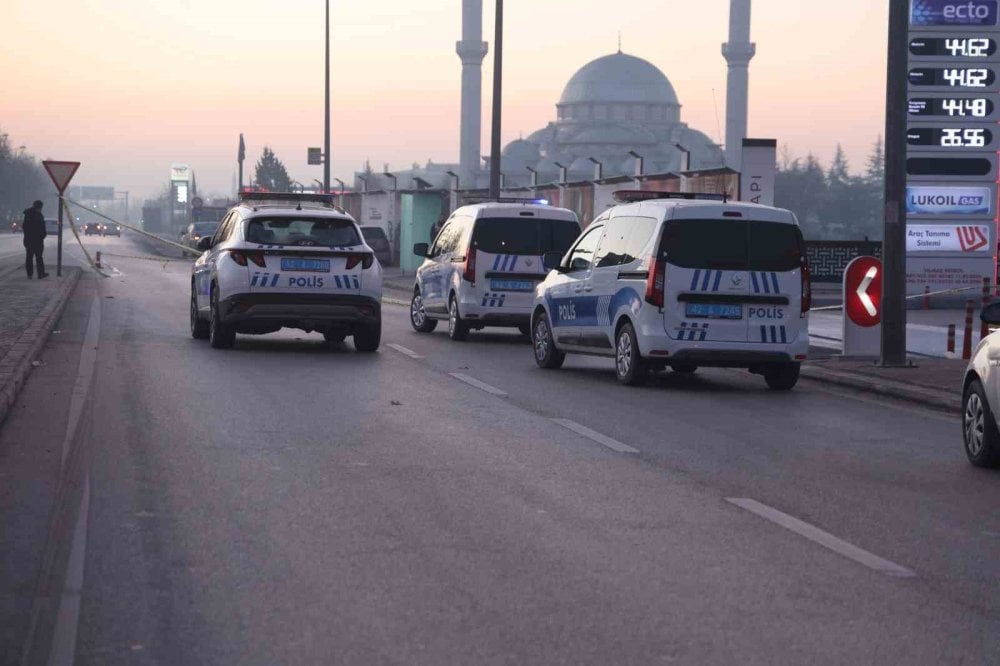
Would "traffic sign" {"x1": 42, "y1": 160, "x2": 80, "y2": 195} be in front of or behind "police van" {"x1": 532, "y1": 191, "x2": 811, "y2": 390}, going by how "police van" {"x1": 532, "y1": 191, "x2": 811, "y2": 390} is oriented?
in front

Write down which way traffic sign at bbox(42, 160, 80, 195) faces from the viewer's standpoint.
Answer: facing the viewer

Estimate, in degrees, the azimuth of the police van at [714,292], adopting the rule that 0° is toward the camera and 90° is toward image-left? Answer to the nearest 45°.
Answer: approximately 135°

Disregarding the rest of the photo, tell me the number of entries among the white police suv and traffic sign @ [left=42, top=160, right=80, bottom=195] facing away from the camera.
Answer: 1

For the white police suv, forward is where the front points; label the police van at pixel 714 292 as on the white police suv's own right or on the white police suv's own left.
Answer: on the white police suv's own right

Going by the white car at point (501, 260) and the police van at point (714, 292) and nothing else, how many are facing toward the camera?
0

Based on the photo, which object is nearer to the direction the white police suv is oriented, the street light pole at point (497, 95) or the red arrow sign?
the street light pole

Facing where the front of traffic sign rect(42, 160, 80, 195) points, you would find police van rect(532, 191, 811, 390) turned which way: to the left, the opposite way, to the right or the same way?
the opposite way

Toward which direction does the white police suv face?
away from the camera

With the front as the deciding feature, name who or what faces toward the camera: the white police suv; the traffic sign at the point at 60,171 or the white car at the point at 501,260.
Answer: the traffic sign

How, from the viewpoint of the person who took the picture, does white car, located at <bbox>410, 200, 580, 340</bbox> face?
facing away from the viewer and to the left of the viewer

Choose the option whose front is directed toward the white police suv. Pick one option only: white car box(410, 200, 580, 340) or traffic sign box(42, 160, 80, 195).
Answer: the traffic sign

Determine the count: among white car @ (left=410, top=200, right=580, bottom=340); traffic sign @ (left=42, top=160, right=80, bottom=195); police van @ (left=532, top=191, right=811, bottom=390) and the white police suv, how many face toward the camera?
1

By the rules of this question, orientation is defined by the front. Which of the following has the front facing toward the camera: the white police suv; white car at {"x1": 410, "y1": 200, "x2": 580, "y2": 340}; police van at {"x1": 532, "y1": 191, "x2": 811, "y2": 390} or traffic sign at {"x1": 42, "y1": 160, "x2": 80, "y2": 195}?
the traffic sign

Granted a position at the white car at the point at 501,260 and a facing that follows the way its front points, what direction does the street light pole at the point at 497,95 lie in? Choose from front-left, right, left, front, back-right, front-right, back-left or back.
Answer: front-right

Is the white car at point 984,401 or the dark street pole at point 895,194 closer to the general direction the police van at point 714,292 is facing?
the dark street pole

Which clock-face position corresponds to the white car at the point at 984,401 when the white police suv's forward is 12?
The white car is roughly at 5 o'clock from the white police suv.
